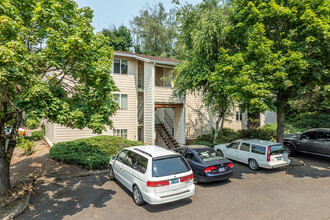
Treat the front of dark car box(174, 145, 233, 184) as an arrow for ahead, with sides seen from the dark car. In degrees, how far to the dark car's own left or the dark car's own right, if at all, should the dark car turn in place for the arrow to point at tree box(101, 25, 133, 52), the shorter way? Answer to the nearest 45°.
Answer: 0° — it already faces it

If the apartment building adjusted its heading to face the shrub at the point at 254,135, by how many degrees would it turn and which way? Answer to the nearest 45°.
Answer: approximately 45° to its left

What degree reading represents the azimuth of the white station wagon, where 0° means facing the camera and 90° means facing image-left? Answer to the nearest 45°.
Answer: approximately 135°

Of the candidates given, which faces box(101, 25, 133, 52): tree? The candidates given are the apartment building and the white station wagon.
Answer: the white station wagon

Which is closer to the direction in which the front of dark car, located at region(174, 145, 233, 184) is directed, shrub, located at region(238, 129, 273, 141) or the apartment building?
the apartment building

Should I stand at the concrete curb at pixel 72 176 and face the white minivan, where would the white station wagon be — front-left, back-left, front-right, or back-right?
front-left

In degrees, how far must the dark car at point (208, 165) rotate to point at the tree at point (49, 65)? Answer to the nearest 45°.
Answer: approximately 90° to its left

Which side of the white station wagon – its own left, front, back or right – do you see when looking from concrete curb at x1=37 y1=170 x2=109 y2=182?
left

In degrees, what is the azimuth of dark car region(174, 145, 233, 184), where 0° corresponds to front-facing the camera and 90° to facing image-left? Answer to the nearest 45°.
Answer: approximately 135°

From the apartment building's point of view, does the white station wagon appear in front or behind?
in front

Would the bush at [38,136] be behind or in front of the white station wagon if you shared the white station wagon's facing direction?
in front

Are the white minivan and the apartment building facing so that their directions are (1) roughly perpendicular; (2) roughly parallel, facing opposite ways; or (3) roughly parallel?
roughly parallel, facing opposite ways

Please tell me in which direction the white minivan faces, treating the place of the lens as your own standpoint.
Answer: facing away from the viewer and to the left of the viewer

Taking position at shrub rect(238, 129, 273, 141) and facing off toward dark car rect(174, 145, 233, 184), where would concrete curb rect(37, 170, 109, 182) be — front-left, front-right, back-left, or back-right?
front-right

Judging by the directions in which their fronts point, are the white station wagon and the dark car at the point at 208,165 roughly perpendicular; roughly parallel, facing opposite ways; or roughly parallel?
roughly parallel

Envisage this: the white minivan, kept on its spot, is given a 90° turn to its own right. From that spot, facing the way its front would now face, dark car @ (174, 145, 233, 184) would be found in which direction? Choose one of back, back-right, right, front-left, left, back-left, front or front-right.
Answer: front

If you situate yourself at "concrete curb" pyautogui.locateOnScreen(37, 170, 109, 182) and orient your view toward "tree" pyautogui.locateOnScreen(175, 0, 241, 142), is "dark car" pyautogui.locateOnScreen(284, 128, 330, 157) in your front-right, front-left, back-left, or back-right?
front-right

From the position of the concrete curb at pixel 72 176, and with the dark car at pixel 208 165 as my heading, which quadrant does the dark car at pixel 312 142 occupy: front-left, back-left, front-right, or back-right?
front-left

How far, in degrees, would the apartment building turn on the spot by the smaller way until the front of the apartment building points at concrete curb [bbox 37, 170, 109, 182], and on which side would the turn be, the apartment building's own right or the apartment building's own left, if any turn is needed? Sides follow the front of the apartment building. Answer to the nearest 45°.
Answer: approximately 45° to the apartment building's own right

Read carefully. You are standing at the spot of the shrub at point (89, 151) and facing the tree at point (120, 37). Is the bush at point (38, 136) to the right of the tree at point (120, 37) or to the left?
left
